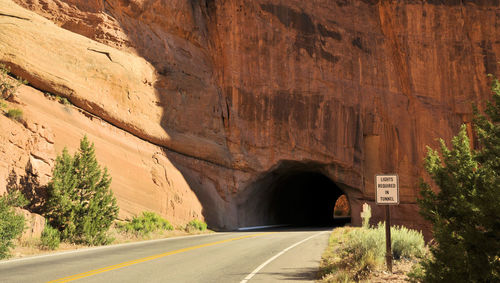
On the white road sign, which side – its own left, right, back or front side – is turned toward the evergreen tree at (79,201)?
right

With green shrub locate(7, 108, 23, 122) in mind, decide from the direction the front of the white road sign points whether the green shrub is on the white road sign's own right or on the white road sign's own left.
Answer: on the white road sign's own right

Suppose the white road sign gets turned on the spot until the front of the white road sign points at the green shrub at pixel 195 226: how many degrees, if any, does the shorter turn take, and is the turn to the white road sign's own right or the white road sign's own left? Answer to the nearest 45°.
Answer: approximately 135° to the white road sign's own right

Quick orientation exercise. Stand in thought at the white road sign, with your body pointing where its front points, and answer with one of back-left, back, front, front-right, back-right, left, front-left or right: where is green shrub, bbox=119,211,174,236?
back-right

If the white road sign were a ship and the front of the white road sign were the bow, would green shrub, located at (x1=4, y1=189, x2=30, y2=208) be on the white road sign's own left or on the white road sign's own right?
on the white road sign's own right

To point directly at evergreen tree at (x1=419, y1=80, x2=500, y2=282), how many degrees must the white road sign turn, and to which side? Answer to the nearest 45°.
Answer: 0° — it already faces it

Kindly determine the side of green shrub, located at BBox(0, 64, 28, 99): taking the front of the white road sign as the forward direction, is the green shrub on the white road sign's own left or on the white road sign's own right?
on the white road sign's own right

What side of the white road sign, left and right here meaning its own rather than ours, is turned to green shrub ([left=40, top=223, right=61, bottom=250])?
right

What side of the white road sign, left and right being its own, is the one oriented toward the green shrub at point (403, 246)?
back

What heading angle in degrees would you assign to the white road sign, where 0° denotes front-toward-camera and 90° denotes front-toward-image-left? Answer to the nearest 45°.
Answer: approximately 0°
